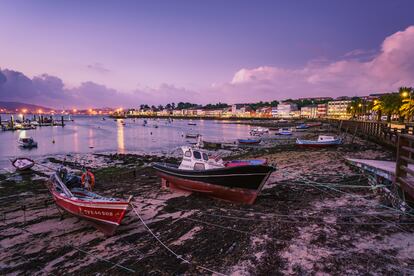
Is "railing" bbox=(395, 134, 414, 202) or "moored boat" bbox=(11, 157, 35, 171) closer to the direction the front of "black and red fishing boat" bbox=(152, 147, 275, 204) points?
the railing

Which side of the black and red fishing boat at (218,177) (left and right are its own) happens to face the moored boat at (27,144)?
back

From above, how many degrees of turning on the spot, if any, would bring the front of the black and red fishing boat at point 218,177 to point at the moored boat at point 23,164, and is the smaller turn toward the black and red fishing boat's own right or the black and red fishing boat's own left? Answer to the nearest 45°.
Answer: approximately 180°

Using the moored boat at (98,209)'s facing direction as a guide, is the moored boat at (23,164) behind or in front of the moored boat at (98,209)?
behind

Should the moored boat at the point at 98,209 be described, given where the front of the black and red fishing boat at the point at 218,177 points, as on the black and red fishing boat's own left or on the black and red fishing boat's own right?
on the black and red fishing boat's own right

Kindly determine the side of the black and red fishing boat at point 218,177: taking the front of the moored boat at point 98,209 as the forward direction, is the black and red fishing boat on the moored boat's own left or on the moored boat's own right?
on the moored boat's own left
